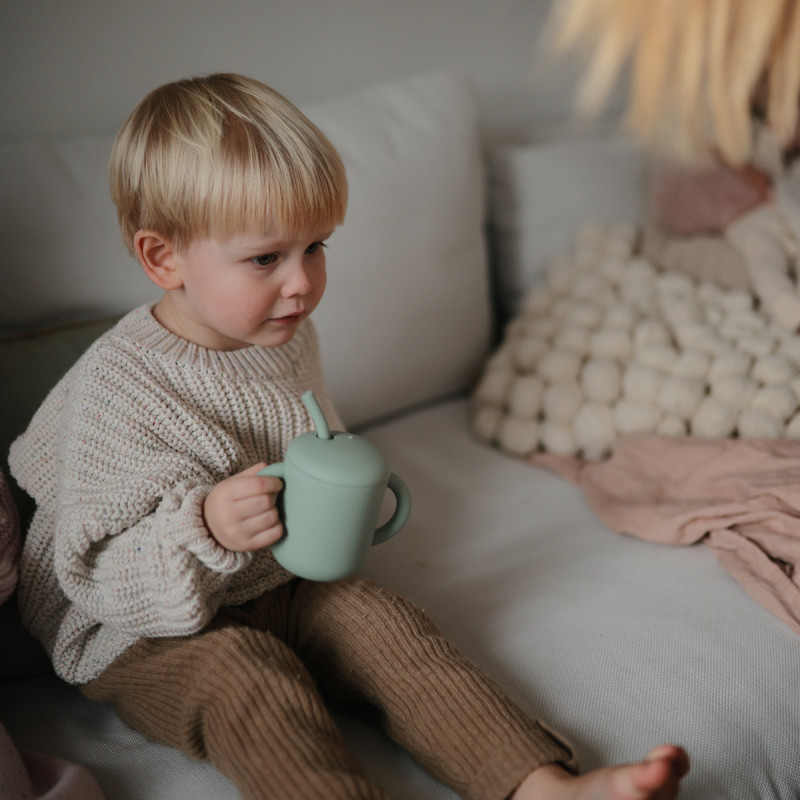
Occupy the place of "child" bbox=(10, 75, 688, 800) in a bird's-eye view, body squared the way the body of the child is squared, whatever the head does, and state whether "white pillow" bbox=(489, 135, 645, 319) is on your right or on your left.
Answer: on your left

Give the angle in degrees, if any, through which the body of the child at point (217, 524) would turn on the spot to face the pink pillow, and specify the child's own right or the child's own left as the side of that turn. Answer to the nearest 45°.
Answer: approximately 90° to the child's own left

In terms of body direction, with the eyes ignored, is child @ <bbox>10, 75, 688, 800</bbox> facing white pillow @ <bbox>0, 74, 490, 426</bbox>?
no

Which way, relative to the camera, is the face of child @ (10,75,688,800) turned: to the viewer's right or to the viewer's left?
to the viewer's right

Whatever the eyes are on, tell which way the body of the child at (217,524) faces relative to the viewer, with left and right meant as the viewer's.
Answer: facing the viewer and to the right of the viewer
